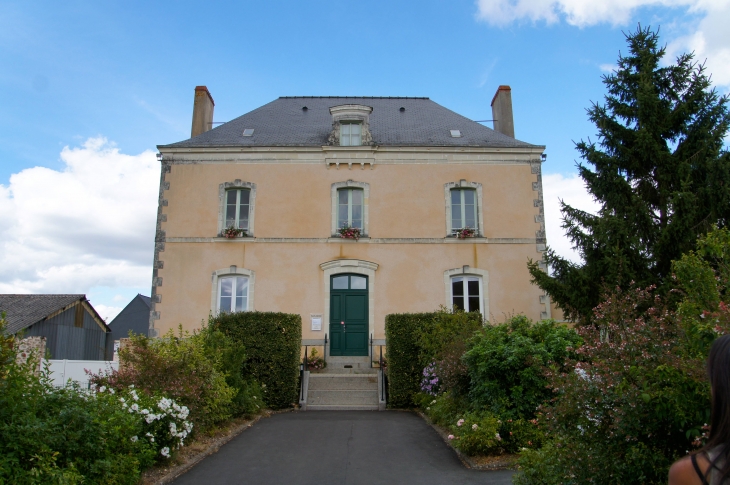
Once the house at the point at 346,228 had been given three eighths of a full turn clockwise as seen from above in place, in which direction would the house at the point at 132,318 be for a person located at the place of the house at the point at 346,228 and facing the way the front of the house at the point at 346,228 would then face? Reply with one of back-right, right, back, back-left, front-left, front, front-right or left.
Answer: front

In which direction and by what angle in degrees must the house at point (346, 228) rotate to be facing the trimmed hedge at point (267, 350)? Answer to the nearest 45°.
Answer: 0° — it already faces it

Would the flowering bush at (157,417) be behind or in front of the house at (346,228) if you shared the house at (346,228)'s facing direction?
in front

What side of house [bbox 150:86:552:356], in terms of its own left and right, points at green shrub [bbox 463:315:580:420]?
front

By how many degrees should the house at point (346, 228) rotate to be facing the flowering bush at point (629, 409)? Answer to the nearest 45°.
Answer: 0° — it already faces it

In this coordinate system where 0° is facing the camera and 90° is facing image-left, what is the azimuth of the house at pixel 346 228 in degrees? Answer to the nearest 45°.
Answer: approximately 0°

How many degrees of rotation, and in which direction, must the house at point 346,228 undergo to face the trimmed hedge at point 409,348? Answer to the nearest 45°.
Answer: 0° — it already faces it

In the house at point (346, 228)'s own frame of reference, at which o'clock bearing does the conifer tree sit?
The conifer tree is roughly at 10 o'clock from the house.

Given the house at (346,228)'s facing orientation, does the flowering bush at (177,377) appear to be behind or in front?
in front

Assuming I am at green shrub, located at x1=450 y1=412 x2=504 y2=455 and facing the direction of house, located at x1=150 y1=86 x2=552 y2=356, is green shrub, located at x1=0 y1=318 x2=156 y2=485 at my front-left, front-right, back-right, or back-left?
back-left

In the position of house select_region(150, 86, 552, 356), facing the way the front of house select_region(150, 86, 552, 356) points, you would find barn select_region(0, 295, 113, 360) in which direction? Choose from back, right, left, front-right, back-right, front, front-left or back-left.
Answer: back-right
